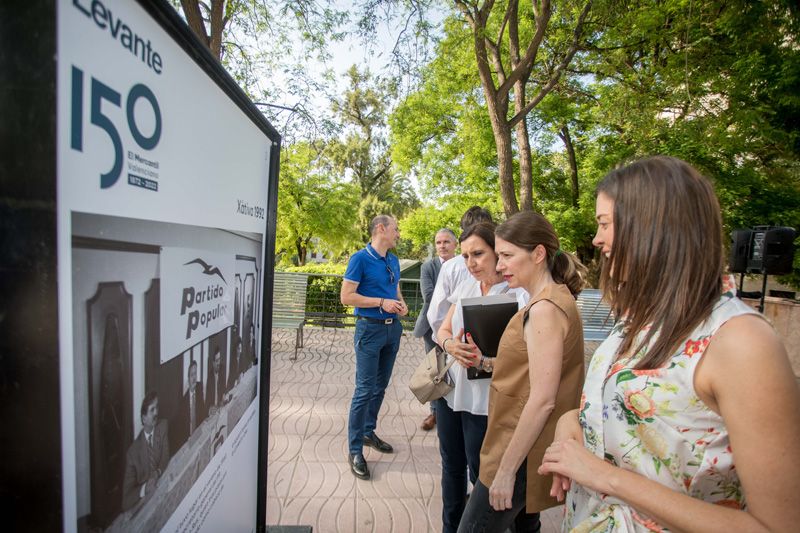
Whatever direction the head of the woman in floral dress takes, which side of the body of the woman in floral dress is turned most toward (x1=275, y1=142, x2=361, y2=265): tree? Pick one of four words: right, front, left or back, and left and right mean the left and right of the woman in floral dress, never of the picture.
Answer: right

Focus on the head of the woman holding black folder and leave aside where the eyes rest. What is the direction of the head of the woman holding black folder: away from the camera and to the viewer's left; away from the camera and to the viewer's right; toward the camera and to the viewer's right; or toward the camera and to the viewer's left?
toward the camera and to the viewer's left

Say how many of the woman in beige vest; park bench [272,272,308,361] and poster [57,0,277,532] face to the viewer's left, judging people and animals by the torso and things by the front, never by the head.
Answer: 1

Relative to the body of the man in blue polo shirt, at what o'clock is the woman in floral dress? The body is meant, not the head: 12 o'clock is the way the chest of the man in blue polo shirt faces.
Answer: The woman in floral dress is roughly at 1 o'clock from the man in blue polo shirt.

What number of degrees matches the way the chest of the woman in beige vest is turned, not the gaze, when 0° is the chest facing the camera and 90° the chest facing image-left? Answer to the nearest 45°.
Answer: approximately 90°

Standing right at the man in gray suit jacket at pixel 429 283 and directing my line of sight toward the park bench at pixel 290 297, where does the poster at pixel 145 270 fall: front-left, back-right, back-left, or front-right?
back-left

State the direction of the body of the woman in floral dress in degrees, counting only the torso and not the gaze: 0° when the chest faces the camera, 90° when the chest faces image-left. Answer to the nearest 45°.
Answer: approximately 45°

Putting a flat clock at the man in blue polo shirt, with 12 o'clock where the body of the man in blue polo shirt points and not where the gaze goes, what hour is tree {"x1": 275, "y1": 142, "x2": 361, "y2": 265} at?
The tree is roughly at 7 o'clock from the man in blue polo shirt.
